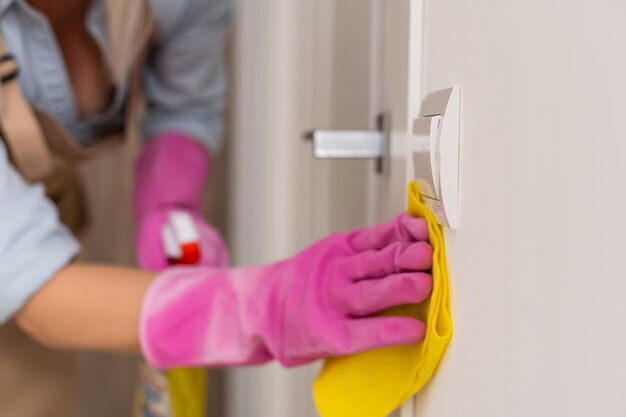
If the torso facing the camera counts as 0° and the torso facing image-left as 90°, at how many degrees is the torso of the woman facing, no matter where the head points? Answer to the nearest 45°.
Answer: approximately 315°

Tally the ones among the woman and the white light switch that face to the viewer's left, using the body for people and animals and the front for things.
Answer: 1

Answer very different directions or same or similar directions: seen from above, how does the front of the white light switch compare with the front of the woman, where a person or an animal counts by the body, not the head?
very different directions

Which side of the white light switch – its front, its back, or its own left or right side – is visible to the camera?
left
